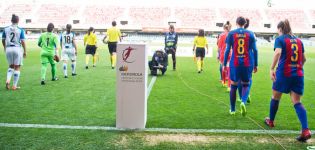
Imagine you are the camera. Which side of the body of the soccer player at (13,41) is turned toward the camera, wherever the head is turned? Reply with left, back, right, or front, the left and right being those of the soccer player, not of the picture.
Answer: back

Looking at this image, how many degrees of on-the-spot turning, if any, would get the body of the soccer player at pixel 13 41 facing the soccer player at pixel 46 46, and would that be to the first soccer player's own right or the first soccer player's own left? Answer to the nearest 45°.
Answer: approximately 45° to the first soccer player's own right

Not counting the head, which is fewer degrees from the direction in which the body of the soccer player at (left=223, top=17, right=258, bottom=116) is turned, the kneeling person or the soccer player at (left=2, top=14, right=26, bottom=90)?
the kneeling person

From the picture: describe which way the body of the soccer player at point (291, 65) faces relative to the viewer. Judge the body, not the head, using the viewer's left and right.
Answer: facing away from the viewer and to the left of the viewer

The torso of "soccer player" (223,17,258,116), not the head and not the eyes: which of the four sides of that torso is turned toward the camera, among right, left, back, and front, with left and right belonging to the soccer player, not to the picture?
back

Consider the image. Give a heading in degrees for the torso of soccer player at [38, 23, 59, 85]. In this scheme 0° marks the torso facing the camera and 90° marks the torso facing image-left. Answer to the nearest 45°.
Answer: approximately 180°

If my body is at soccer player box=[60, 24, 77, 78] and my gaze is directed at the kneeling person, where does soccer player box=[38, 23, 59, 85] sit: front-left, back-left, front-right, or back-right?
back-right
